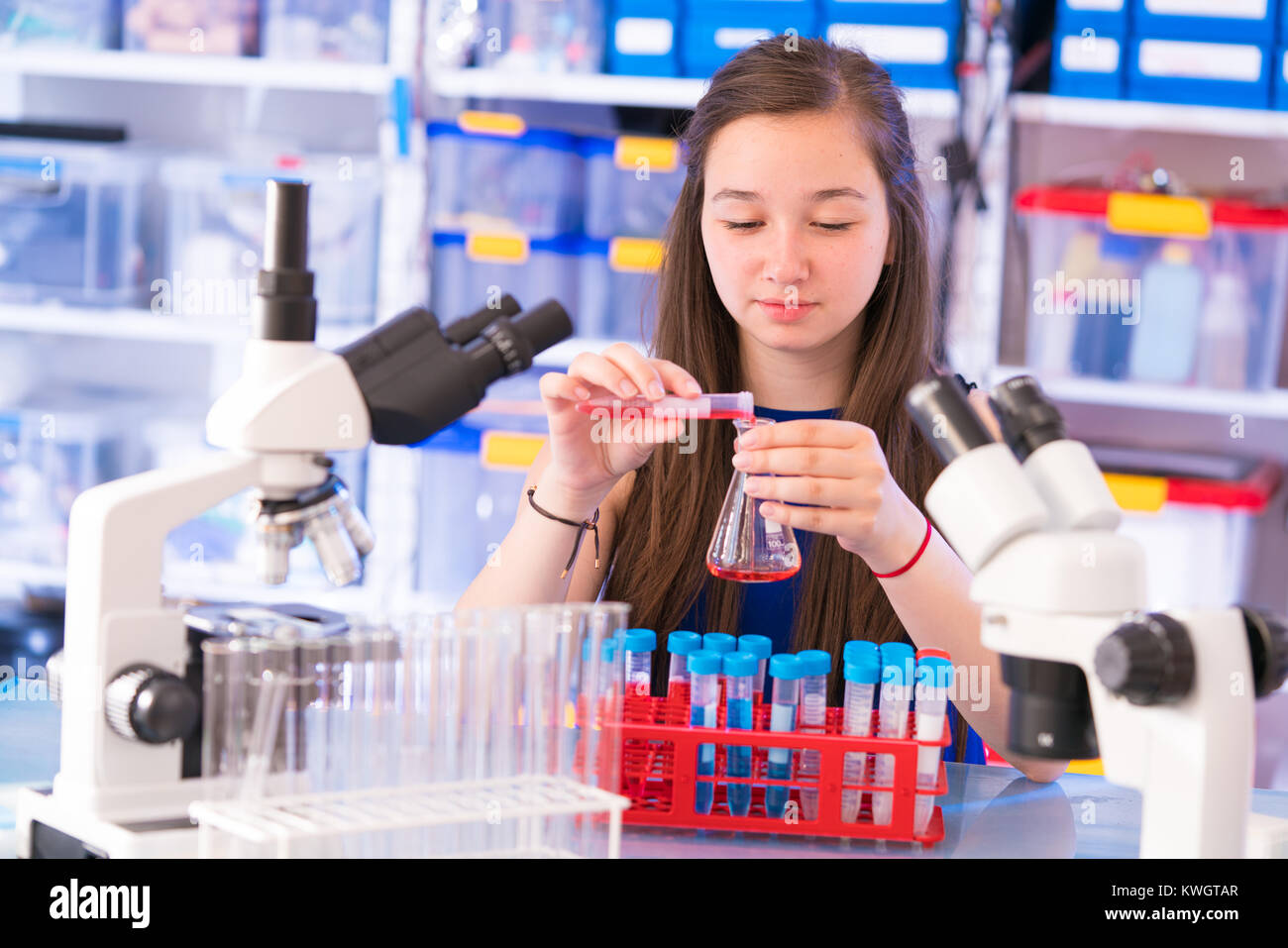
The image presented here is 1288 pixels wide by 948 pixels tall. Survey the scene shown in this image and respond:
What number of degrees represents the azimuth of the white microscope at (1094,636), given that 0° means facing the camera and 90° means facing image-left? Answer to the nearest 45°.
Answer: approximately 135°

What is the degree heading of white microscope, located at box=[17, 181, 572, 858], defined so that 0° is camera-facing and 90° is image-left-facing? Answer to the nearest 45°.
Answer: approximately 225°

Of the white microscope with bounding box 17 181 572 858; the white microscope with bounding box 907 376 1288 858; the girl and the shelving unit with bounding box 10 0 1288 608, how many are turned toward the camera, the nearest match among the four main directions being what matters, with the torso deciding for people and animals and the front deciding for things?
2

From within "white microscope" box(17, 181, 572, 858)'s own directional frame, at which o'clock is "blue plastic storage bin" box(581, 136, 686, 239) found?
The blue plastic storage bin is roughly at 11 o'clock from the white microscope.

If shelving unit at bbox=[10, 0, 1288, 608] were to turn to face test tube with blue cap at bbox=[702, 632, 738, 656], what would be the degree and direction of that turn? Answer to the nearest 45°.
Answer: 0° — it already faces it

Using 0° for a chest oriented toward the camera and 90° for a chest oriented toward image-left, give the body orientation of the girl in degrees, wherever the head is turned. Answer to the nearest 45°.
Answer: approximately 0°

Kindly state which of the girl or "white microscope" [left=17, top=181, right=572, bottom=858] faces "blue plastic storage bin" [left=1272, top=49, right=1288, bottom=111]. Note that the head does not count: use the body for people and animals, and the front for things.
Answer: the white microscope

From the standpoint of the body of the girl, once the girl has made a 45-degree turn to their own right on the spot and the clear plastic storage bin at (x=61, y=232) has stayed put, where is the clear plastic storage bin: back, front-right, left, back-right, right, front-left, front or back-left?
right

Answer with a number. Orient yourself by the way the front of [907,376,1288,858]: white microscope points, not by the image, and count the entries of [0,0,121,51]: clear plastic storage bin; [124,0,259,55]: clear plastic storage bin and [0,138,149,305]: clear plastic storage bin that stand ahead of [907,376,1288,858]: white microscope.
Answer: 3
